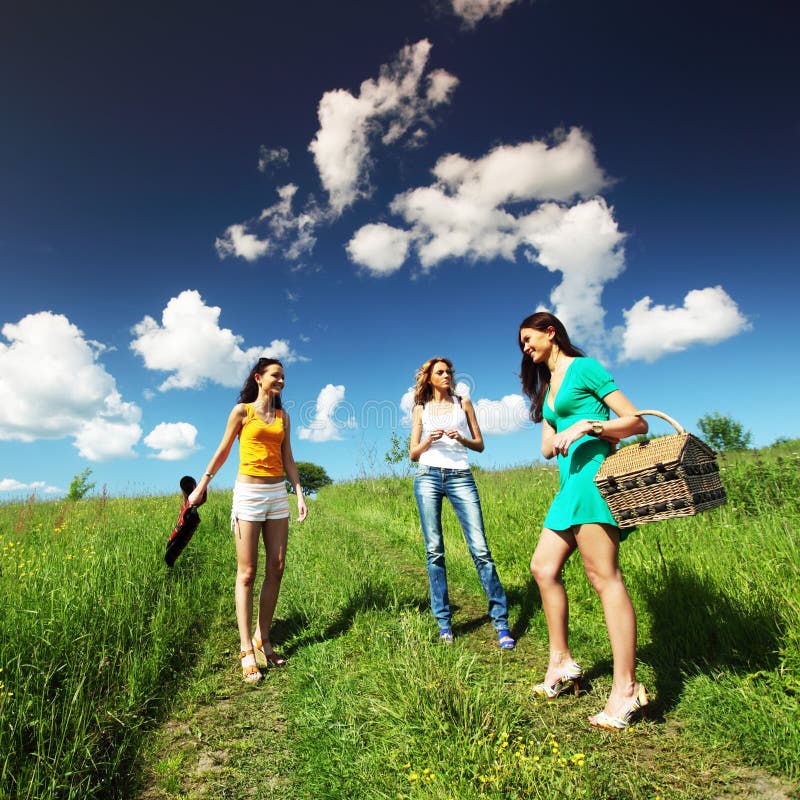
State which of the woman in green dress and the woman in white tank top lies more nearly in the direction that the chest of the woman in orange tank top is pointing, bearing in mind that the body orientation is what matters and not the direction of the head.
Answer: the woman in green dress

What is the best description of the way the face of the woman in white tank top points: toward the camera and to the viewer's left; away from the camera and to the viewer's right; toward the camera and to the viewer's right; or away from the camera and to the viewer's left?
toward the camera and to the viewer's right

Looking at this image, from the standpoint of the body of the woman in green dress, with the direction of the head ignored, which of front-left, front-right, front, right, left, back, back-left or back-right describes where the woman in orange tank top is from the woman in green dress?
front-right

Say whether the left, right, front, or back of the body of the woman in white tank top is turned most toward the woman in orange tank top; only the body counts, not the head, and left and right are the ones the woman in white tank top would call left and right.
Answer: right

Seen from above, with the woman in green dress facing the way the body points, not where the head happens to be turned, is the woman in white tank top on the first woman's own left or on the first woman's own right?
on the first woman's own right

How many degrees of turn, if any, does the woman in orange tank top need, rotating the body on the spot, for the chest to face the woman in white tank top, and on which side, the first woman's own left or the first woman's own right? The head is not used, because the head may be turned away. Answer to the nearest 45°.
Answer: approximately 45° to the first woman's own left

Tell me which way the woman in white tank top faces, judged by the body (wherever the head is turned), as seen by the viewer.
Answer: toward the camera

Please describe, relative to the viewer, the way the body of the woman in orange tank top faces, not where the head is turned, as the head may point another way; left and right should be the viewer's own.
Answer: facing the viewer and to the right of the viewer

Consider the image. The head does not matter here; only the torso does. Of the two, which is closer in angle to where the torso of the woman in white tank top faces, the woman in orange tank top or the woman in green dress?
the woman in green dress

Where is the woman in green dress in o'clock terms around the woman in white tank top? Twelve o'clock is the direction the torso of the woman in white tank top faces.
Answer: The woman in green dress is roughly at 11 o'clock from the woman in white tank top.

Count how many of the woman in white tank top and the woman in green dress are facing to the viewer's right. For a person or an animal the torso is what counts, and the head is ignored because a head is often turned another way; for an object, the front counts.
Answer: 0

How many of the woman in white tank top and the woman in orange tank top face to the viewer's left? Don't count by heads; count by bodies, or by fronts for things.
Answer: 0

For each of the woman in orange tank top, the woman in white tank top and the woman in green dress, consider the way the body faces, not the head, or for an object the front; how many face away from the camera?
0

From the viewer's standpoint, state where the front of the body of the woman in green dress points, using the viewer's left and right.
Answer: facing the viewer and to the left of the viewer
